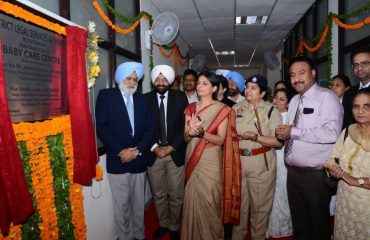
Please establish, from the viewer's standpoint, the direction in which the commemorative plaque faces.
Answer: facing the viewer and to the right of the viewer

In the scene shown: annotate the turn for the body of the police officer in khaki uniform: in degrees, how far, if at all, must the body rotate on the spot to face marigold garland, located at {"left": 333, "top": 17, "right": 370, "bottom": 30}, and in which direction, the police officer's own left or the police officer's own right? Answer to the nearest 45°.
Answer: approximately 180°

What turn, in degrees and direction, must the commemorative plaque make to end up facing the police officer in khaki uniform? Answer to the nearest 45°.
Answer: approximately 45° to its left

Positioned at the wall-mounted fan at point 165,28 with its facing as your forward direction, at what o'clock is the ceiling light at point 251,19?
The ceiling light is roughly at 9 o'clock from the wall-mounted fan.

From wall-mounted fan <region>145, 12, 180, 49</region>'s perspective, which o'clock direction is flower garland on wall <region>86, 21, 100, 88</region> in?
The flower garland on wall is roughly at 2 o'clock from the wall-mounted fan.

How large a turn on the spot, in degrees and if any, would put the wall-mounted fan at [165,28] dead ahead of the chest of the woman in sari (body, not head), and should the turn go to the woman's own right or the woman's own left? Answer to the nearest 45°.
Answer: approximately 135° to the woman's own right

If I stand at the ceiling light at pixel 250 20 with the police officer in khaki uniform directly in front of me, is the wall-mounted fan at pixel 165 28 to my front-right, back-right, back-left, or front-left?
front-right

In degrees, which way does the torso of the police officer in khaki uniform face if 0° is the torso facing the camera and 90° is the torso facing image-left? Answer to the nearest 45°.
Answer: approximately 45°

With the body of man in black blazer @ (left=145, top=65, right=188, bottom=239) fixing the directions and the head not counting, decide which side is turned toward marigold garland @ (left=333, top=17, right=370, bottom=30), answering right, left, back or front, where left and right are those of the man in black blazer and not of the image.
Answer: left

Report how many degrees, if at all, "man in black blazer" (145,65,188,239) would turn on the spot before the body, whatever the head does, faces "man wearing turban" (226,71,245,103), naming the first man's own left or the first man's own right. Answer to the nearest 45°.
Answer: approximately 135° to the first man's own left

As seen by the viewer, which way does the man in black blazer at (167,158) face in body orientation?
toward the camera
